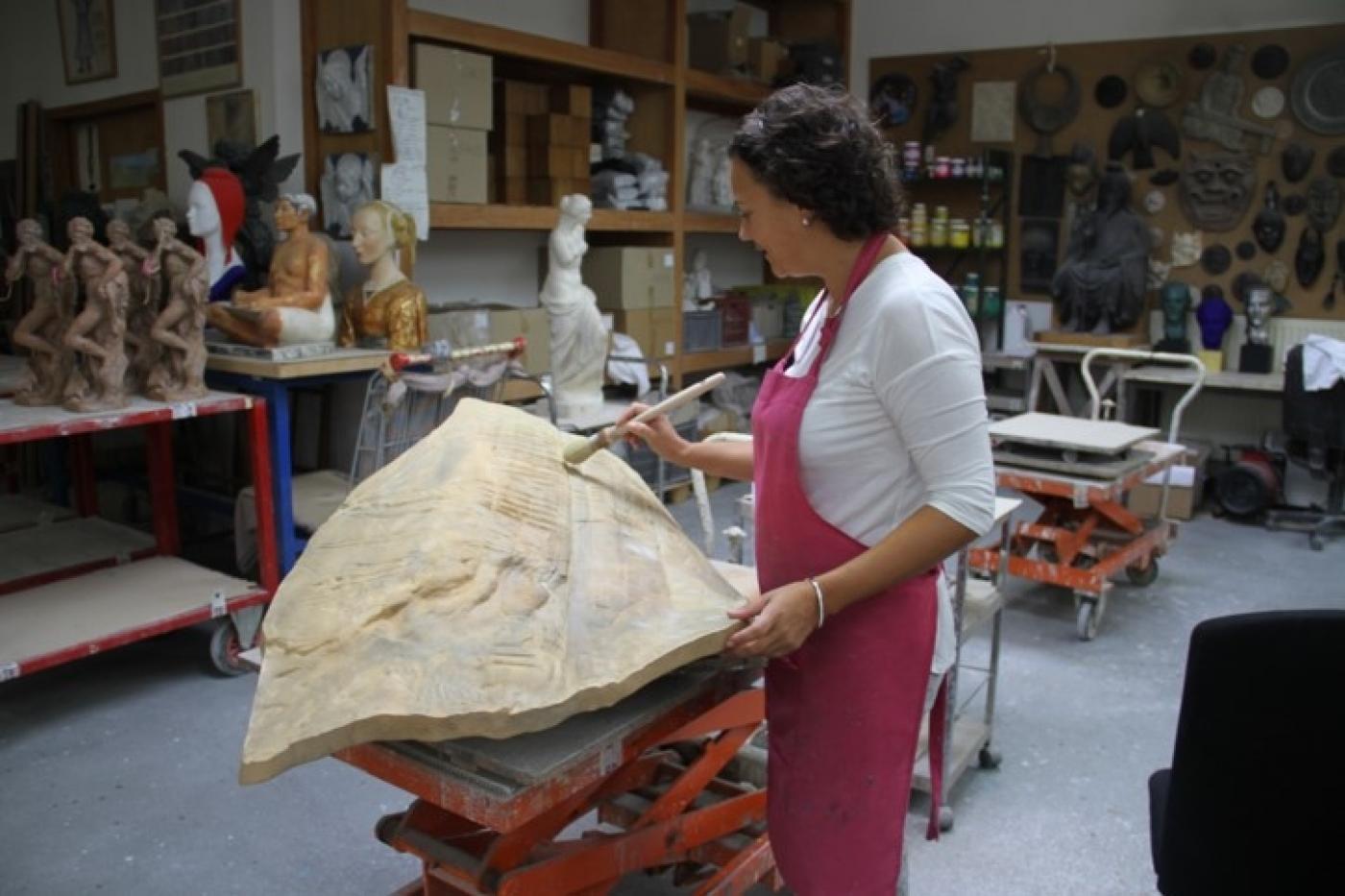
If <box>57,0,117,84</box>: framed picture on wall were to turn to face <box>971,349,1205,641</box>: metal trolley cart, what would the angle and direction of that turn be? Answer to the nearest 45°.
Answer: approximately 45° to its left

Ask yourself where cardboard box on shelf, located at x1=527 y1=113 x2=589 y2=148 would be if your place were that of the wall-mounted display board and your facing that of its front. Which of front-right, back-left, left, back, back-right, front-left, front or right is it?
front-right

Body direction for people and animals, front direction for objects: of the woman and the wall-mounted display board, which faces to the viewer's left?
the woman

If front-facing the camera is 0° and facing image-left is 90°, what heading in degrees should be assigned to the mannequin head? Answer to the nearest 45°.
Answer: approximately 90°

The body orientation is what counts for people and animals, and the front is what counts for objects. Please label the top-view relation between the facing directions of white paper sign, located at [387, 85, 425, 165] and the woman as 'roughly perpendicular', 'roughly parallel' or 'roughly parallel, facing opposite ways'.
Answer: roughly perpendicular

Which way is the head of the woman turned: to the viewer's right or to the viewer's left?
to the viewer's left

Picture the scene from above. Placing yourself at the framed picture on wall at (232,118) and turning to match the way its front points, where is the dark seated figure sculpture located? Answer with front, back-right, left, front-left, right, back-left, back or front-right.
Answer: left

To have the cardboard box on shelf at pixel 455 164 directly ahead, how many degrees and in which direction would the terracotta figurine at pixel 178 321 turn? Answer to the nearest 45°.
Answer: approximately 180°

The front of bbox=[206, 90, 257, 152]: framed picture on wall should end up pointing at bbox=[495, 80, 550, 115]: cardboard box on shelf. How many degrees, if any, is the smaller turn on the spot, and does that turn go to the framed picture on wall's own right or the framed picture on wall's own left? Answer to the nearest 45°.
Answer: approximately 90° to the framed picture on wall's own left

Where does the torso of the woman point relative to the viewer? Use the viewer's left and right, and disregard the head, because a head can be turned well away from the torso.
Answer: facing to the left of the viewer

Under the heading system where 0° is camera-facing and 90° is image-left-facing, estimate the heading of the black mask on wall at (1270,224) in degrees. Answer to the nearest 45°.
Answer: approximately 0°

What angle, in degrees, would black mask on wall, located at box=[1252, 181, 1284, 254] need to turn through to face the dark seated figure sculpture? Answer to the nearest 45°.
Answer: approximately 90° to its right
